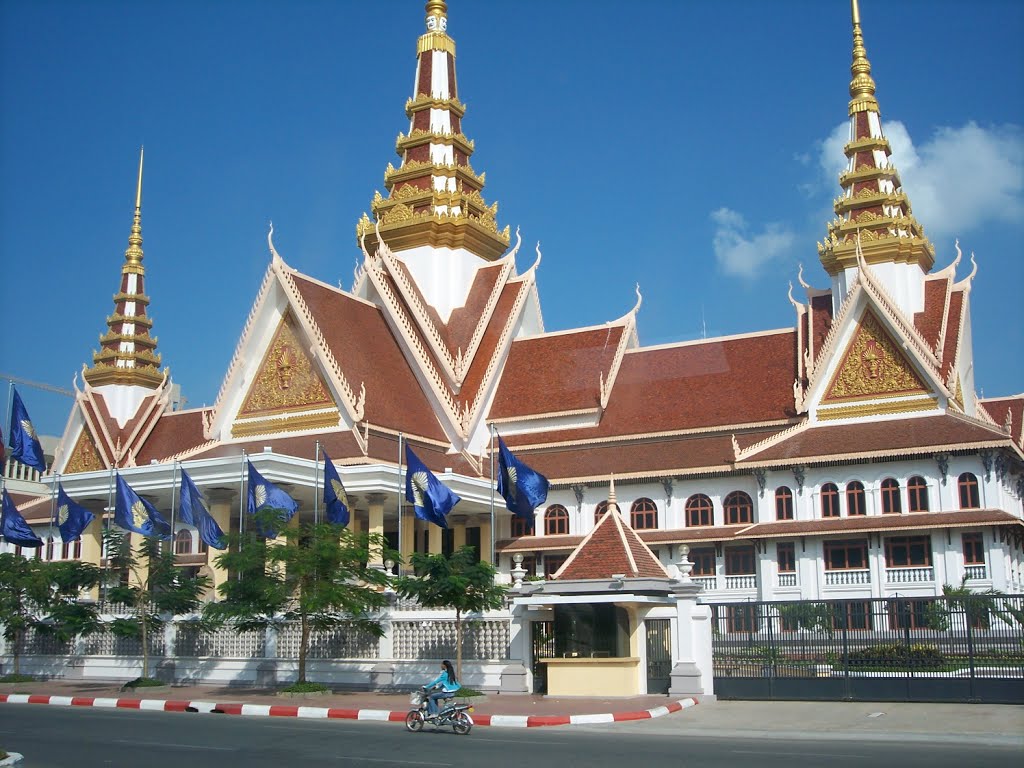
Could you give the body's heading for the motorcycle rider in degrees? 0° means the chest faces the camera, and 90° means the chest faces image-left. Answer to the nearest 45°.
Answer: approximately 90°

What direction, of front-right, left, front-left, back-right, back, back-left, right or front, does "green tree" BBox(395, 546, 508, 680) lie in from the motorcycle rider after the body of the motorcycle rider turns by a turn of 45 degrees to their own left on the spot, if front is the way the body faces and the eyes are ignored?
back-right

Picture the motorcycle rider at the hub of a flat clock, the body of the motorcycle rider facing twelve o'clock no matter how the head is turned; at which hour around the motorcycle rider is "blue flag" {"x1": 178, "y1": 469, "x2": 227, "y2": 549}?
The blue flag is roughly at 2 o'clock from the motorcycle rider.

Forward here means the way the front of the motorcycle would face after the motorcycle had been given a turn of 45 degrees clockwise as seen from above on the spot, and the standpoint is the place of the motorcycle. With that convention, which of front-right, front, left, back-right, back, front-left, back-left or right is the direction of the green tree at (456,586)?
front-right

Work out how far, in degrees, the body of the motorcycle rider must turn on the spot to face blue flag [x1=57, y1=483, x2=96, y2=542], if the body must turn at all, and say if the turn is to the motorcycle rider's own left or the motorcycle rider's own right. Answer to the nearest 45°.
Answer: approximately 45° to the motorcycle rider's own right

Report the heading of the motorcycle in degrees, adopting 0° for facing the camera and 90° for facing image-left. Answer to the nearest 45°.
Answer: approximately 90°
